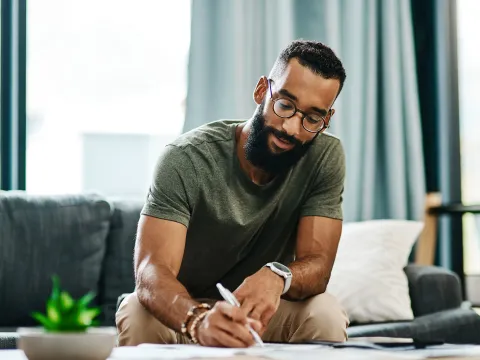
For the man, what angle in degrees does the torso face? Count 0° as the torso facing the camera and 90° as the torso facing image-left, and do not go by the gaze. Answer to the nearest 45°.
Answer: approximately 0°

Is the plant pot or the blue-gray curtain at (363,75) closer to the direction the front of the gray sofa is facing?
the plant pot

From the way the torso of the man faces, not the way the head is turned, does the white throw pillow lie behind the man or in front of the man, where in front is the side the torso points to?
behind
